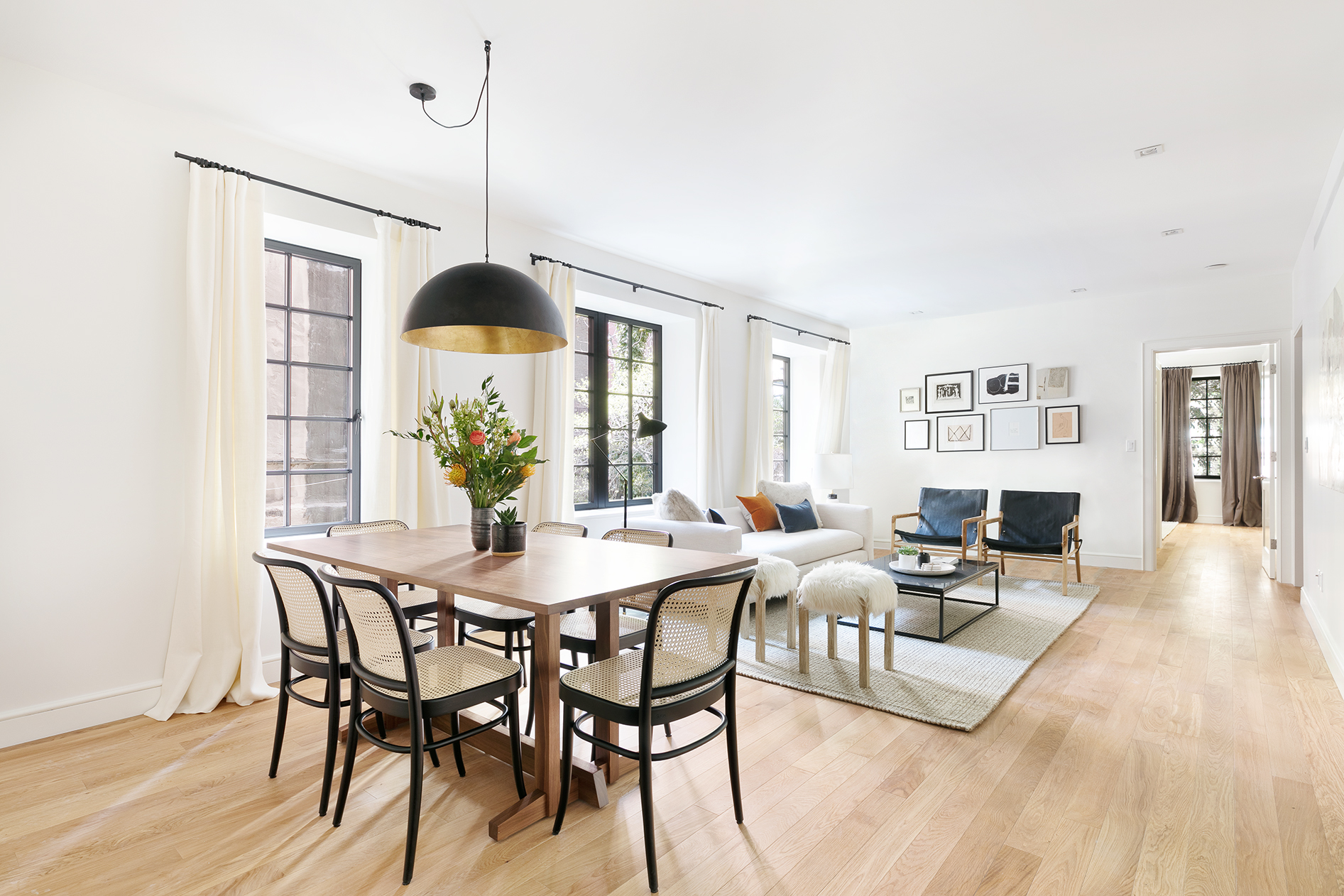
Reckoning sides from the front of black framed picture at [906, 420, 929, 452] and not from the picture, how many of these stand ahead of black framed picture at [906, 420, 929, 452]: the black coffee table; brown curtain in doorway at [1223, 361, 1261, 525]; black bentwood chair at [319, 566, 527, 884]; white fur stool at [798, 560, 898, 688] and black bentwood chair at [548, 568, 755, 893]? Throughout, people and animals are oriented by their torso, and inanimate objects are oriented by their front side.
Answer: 4

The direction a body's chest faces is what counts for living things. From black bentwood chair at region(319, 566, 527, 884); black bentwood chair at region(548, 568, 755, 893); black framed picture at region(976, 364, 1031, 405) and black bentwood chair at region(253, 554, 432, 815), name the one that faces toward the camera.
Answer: the black framed picture

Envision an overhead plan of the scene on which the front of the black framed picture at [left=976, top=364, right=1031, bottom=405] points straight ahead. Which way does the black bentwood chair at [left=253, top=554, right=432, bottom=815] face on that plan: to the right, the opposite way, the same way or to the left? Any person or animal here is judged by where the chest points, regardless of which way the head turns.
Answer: the opposite way

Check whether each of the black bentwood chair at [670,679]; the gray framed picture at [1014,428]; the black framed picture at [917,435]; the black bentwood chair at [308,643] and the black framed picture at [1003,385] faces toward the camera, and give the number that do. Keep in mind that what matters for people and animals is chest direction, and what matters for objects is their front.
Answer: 3

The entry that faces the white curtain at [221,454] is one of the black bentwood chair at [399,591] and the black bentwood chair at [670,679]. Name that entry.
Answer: the black bentwood chair at [670,679]

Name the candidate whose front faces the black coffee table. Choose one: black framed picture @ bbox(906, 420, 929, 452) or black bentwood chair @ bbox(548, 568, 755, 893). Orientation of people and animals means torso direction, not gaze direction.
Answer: the black framed picture

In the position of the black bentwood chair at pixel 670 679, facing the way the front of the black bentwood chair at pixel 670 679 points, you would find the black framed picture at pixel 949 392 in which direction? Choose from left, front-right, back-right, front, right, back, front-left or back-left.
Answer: right

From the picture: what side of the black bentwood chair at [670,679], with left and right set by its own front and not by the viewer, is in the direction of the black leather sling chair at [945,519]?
right

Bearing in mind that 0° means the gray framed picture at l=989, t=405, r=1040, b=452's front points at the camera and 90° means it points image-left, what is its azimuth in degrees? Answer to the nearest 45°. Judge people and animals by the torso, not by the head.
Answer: approximately 0°

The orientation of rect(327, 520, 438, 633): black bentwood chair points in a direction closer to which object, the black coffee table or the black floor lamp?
the black coffee table

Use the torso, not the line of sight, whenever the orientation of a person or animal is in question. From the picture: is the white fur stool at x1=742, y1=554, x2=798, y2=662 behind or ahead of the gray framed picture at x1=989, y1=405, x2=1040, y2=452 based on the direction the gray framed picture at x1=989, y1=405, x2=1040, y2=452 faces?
ahead

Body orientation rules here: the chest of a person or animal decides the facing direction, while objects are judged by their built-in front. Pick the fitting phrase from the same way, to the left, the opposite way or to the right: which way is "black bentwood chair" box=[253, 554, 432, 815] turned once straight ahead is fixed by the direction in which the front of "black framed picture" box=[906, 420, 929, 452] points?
the opposite way

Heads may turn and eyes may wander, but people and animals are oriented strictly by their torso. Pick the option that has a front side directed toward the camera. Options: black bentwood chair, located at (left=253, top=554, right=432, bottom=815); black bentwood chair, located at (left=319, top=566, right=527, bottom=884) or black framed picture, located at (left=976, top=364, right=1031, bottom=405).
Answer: the black framed picture

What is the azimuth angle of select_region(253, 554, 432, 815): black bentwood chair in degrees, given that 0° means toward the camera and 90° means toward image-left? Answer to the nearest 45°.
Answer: approximately 225°
